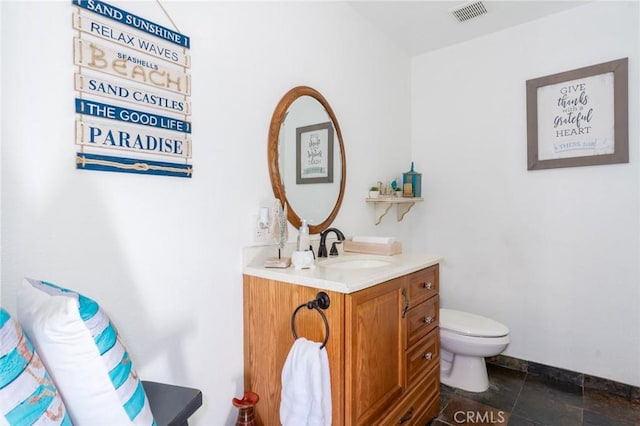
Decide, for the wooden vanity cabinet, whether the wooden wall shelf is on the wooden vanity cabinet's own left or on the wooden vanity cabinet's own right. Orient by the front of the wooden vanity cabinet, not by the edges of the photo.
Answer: on the wooden vanity cabinet's own left

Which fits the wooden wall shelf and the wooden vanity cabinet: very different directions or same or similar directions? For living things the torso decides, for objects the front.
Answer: same or similar directions

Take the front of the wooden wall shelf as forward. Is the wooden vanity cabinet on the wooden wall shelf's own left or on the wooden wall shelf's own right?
on the wooden wall shelf's own right

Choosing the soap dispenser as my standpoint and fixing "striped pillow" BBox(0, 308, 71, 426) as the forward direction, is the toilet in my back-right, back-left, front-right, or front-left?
back-left

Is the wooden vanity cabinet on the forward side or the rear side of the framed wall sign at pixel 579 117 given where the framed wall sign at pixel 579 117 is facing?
on the forward side

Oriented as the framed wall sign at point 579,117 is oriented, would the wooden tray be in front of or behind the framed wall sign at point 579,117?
in front

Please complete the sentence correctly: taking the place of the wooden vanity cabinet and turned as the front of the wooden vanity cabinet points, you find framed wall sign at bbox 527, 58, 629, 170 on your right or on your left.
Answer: on your left

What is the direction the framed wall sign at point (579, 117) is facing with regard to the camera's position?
facing the viewer and to the left of the viewer

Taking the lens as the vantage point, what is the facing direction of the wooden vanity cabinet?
facing the viewer and to the right of the viewer

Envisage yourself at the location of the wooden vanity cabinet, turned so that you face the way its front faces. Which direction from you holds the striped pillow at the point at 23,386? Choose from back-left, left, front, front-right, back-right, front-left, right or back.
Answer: right

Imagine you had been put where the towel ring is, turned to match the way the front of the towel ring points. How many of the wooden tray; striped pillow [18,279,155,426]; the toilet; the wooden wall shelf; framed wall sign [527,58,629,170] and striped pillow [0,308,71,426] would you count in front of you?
2

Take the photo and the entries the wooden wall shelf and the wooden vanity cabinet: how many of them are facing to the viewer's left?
0

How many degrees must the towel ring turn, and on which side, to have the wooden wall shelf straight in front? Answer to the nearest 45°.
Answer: approximately 180°
